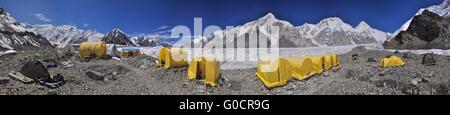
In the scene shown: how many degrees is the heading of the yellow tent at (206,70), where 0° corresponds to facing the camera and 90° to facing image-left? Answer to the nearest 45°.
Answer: approximately 45°

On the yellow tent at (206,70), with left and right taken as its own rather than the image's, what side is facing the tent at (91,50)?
right

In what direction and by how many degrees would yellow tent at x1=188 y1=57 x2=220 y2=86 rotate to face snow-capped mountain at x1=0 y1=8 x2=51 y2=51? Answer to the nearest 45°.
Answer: approximately 90° to its right

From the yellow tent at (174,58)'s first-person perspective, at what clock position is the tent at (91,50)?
The tent is roughly at 3 o'clock from the yellow tent.

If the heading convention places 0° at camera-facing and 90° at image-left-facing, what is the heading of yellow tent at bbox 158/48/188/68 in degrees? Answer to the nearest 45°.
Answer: approximately 45°

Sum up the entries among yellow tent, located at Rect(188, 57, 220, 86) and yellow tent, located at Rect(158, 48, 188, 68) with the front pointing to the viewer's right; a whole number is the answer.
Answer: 0

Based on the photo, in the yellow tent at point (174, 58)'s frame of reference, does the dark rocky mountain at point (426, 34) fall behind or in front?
behind

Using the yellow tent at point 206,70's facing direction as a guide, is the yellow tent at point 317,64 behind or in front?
behind

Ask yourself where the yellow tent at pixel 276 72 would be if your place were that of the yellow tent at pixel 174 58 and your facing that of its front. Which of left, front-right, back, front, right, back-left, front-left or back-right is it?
left

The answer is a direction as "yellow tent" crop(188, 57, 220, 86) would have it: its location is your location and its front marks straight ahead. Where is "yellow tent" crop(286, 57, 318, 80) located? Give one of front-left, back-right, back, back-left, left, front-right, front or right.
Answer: back-left
